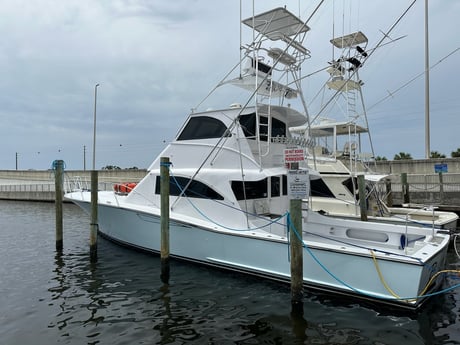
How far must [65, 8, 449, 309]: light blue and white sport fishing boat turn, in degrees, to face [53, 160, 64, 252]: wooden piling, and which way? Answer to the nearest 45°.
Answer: approximately 45° to its left

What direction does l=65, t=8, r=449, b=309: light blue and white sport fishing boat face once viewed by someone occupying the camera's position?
facing away from the viewer and to the left of the viewer

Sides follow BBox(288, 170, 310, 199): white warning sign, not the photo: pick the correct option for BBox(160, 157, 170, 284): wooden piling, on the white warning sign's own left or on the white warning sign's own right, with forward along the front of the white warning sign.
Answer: on the white warning sign's own right

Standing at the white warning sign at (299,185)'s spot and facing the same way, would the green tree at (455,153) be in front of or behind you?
behind

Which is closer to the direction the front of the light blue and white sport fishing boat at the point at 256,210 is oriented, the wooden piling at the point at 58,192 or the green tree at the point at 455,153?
the wooden piling

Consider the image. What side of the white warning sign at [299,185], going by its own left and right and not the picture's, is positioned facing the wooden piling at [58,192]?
right

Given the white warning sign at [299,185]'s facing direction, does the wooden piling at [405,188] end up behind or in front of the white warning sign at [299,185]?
behind

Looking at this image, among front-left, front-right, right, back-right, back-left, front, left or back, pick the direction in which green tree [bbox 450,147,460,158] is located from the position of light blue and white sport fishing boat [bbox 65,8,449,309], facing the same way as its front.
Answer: right

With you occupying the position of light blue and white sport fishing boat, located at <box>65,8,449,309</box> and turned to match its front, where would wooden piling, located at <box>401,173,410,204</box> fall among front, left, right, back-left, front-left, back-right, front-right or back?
right

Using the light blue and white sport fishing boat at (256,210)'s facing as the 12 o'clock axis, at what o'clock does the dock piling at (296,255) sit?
The dock piling is roughly at 7 o'clock from the light blue and white sport fishing boat.

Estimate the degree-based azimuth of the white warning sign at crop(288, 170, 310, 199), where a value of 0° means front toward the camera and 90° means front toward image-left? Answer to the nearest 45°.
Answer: approximately 0°
